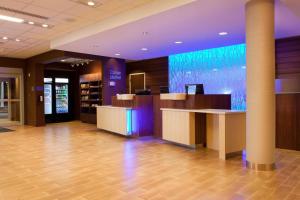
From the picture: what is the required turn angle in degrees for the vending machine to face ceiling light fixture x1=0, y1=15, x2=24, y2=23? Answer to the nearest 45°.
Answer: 0° — it already faces it

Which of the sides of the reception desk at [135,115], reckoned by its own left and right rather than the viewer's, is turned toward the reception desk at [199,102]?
left

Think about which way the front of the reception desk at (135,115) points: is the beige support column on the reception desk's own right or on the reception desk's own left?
on the reception desk's own left

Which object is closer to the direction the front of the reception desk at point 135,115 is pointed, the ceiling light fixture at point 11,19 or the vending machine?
the ceiling light fixture

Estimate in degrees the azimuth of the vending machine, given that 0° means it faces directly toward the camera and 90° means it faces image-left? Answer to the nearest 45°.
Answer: approximately 0°

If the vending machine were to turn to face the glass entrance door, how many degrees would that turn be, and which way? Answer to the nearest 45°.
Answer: approximately 90° to its right

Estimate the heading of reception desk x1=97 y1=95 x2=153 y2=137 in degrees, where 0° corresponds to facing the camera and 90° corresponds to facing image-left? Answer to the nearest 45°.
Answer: approximately 45°
